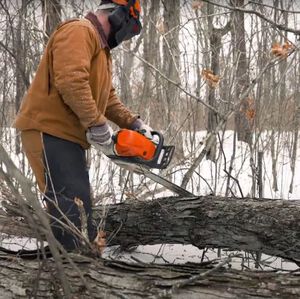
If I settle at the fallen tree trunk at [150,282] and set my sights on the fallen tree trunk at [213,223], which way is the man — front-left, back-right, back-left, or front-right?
front-left

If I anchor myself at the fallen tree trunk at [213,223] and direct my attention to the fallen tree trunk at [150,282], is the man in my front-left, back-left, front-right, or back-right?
front-right

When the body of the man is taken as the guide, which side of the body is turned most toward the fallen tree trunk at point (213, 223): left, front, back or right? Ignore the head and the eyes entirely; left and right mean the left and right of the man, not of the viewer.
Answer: front

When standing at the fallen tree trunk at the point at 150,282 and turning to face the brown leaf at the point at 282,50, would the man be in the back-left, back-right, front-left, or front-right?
front-left

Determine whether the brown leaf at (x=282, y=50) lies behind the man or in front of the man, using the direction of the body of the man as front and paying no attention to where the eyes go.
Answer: in front

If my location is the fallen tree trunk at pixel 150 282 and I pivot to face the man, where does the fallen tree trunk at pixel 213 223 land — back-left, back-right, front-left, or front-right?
front-right

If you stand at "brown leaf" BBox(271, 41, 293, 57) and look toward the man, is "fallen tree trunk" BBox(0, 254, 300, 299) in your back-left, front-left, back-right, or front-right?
front-left

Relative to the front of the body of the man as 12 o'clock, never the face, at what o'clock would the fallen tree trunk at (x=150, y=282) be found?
The fallen tree trunk is roughly at 2 o'clock from the man.

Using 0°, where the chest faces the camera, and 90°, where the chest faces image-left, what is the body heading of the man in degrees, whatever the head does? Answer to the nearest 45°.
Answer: approximately 270°
